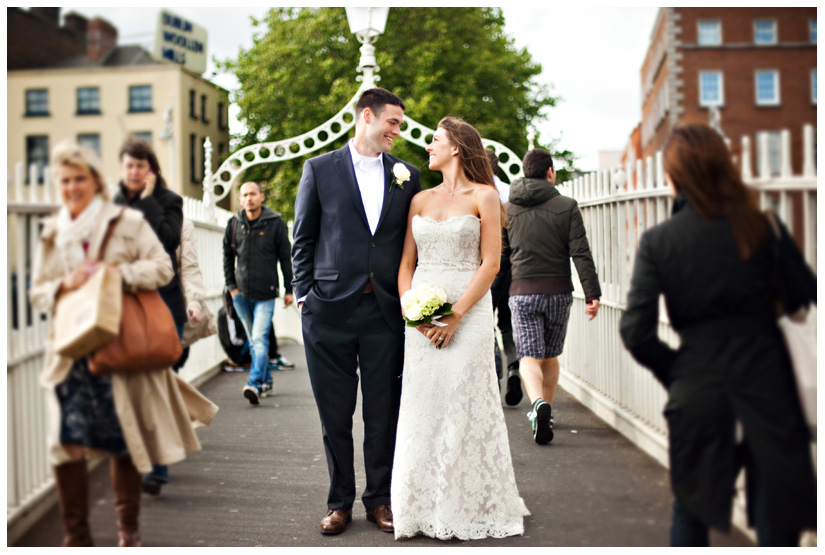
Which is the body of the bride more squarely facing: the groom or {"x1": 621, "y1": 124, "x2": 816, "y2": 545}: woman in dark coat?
the woman in dark coat

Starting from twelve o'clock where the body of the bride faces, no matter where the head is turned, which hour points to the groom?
The groom is roughly at 3 o'clock from the bride.

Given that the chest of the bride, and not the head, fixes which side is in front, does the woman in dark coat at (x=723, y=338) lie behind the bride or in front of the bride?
in front

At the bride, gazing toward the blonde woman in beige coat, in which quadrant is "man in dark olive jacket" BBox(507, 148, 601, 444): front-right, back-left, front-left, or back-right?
back-right

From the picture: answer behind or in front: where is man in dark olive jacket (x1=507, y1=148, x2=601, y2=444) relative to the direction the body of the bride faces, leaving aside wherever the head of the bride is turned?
behind

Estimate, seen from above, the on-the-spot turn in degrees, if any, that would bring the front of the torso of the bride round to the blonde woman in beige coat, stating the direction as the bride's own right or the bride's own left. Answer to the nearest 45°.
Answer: approximately 45° to the bride's own right

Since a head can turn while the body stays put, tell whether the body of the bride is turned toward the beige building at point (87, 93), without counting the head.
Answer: no

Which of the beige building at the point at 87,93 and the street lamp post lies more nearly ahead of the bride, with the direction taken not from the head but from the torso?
the beige building

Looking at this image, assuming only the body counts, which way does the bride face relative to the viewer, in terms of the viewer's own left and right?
facing the viewer

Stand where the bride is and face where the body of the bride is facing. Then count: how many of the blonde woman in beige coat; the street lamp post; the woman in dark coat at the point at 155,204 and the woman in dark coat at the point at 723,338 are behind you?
1

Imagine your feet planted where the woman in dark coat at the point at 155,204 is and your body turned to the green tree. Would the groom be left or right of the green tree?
right

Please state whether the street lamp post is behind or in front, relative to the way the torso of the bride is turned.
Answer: behind

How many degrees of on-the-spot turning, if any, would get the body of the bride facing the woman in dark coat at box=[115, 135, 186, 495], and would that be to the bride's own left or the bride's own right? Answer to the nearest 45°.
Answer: approximately 45° to the bride's own right

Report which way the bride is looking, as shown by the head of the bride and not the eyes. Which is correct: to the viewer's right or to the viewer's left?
to the viewer's left
